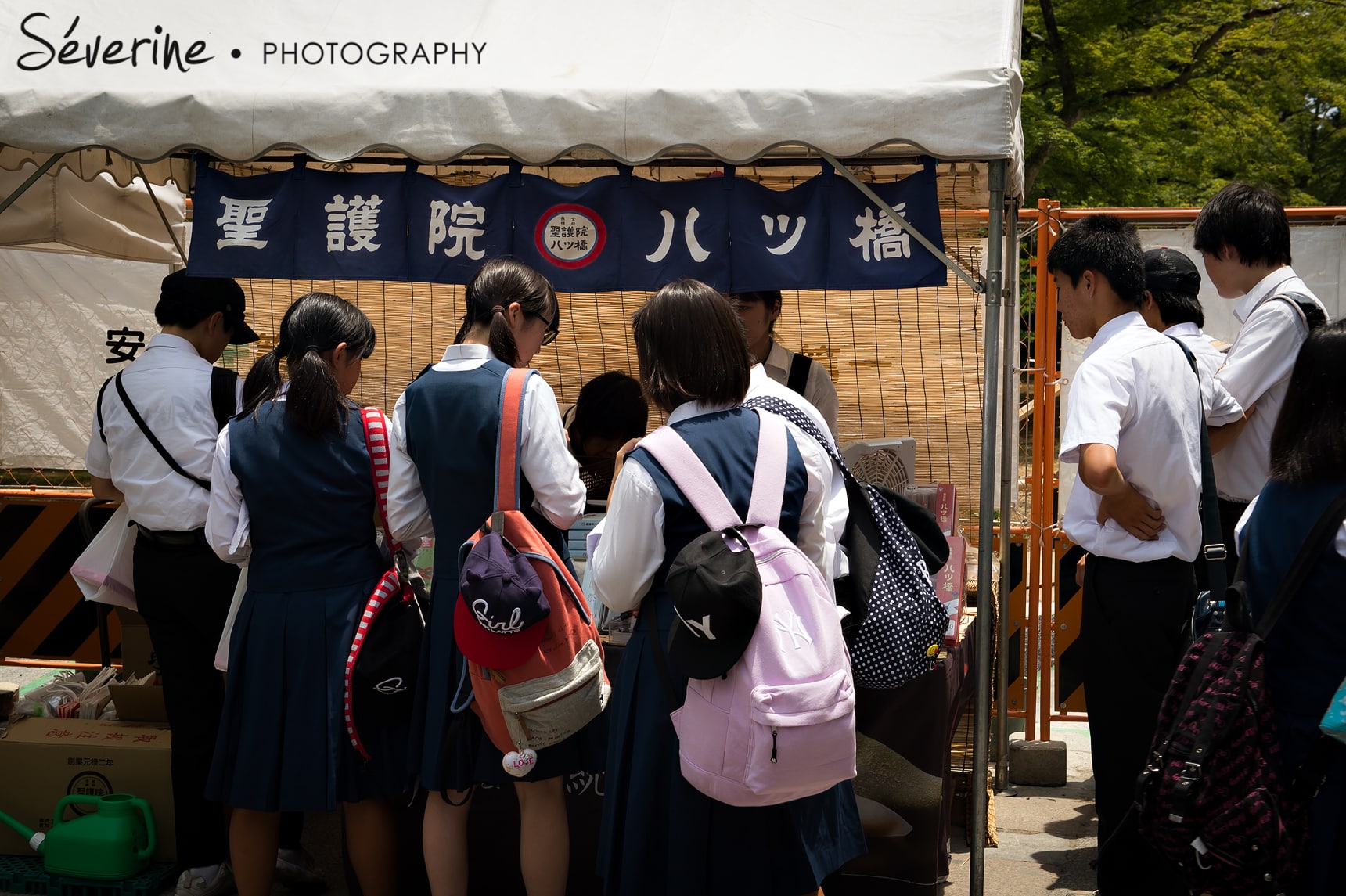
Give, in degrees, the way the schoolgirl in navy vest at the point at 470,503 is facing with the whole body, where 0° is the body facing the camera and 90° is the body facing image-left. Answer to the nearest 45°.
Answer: approximately 225°

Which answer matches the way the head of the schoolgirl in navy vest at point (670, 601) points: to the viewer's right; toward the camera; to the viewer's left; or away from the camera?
away from the camera

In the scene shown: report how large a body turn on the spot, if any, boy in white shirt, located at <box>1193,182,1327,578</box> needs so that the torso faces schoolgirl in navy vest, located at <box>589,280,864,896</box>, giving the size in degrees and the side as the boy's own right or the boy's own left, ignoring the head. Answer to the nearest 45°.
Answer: approximately 45° to the boy's own left

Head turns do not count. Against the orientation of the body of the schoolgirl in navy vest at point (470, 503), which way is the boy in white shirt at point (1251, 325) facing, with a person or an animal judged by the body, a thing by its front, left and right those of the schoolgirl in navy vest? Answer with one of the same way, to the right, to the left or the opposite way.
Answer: to the left

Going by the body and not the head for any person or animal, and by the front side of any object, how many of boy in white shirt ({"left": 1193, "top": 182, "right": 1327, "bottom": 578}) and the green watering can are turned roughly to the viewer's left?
2

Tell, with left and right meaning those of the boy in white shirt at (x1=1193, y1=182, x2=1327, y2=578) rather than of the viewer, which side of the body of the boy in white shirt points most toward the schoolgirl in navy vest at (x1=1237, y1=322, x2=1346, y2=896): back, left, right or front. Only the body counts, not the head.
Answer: left

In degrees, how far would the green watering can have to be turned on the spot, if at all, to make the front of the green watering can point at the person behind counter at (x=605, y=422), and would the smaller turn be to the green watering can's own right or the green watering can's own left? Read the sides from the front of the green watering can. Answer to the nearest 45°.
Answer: approximately 180°

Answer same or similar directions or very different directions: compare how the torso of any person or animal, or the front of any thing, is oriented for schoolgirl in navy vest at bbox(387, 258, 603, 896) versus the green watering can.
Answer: very different directions

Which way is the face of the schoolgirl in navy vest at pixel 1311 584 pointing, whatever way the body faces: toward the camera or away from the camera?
away from the camera

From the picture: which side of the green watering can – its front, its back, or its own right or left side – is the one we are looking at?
left

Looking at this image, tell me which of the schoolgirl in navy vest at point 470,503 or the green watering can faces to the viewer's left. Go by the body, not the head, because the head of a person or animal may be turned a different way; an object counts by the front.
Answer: the green watering can

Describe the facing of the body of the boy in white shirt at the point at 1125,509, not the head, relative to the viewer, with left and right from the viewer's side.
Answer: facing away from the viewer and to the left of the viewer

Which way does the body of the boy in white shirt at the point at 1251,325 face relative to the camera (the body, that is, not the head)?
to the viewer's left

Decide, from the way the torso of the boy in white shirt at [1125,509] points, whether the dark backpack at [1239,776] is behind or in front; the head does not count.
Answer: behind

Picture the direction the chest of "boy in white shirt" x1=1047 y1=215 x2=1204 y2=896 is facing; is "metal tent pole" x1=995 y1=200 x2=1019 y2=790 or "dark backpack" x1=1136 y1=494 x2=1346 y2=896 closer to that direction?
the metal tent pole
